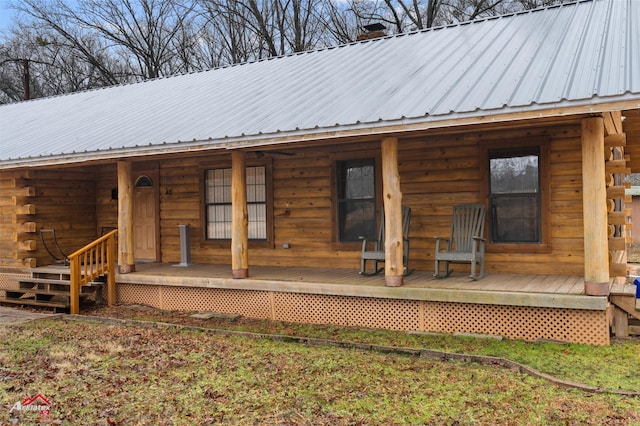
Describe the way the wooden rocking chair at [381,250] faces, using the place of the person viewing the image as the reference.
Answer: facing the viewer and to the left of the viewer

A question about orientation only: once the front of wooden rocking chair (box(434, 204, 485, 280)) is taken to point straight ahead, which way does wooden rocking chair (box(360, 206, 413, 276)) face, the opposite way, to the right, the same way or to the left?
the same way

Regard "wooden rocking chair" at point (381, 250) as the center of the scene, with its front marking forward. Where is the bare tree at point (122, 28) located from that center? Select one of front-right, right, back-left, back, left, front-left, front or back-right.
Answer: right

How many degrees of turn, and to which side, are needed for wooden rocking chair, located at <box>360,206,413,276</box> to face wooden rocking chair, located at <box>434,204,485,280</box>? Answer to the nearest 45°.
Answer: approximately 135° to its left

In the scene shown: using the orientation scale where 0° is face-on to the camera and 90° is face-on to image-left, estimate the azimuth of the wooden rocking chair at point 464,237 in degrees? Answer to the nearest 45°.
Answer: approximately 45°

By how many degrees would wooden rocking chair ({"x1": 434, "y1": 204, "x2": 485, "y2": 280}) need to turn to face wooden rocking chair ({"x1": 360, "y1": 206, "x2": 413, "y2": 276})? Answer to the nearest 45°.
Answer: approximately 45° to its right

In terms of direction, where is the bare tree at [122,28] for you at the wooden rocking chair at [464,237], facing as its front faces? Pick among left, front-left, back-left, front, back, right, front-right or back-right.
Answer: right

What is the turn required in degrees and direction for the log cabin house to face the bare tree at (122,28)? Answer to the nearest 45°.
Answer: approximately 90° to its right

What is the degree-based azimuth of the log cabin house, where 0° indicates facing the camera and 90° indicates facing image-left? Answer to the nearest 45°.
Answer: approximately 45°

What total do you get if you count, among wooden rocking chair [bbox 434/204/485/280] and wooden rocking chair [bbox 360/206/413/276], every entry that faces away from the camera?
0
